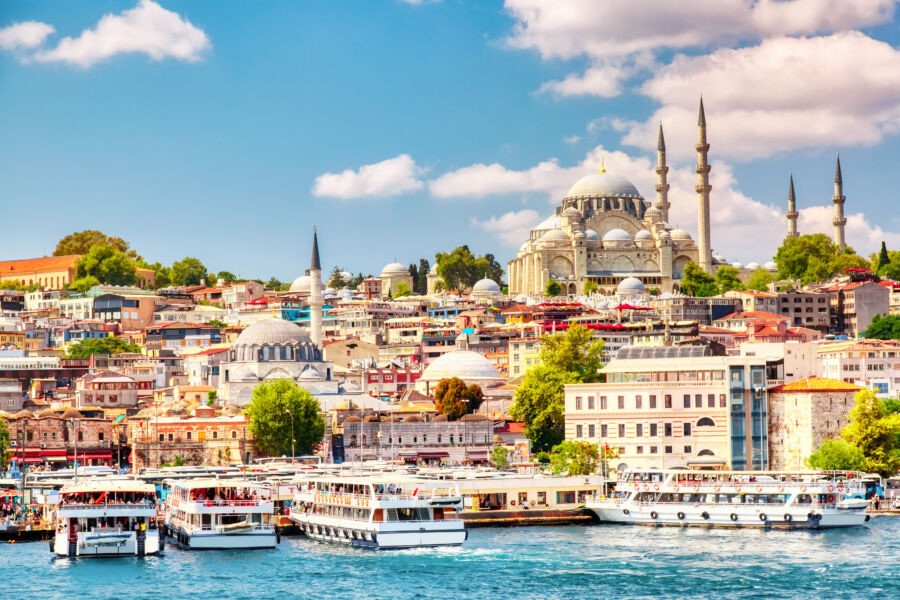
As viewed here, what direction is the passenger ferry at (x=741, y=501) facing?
to the viewer's left

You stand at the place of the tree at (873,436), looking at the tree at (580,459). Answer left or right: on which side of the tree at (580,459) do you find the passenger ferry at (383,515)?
left

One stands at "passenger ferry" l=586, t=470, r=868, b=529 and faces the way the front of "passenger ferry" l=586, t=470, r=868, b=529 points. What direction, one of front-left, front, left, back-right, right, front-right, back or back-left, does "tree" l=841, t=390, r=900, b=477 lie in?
back-right

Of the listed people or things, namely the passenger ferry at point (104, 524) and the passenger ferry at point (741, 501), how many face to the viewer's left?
1
